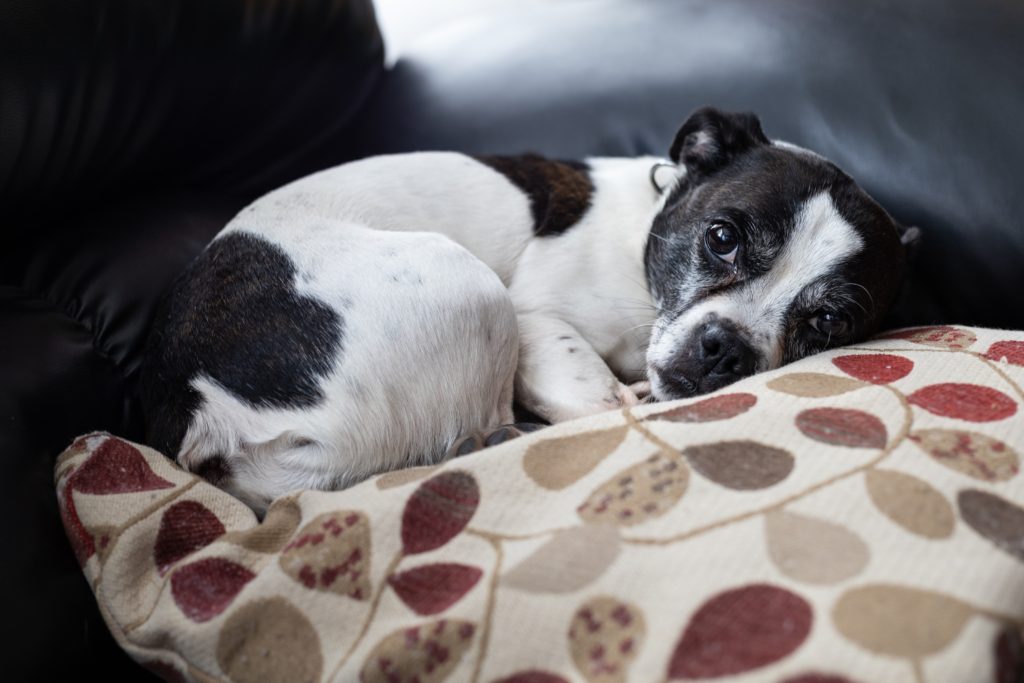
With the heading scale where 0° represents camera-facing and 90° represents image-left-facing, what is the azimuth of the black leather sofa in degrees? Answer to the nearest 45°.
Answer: approximately 0°

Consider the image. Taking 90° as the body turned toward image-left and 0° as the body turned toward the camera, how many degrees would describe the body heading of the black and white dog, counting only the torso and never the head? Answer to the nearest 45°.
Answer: approximately 270°
